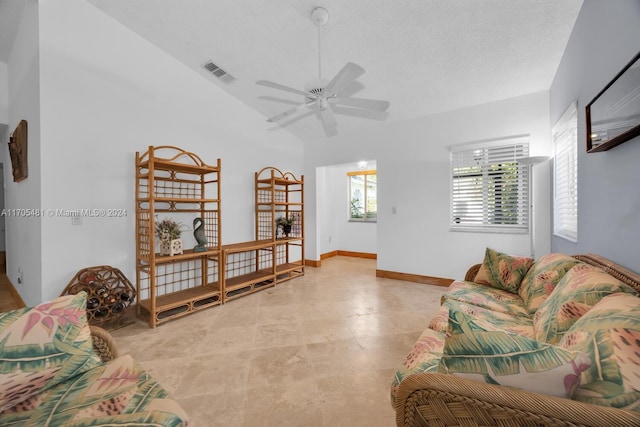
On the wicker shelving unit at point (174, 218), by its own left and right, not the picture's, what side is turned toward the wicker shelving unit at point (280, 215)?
left

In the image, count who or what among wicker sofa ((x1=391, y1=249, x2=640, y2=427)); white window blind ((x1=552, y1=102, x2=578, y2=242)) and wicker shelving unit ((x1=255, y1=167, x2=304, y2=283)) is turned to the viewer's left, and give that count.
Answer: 2

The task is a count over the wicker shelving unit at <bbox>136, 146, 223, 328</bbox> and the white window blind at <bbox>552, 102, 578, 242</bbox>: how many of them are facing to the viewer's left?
1

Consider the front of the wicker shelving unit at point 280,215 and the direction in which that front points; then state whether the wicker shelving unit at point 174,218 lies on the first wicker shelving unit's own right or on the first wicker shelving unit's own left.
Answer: on the first wicker shelving unit's own right

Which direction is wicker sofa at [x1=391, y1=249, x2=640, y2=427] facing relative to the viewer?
to the viewer's left

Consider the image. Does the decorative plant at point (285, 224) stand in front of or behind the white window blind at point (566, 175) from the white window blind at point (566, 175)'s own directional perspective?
in front

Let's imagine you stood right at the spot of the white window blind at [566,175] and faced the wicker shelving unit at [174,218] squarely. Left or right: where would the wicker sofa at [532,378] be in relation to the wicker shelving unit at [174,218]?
left

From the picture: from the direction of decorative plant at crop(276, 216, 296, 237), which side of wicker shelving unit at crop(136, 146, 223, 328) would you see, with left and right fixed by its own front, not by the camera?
left

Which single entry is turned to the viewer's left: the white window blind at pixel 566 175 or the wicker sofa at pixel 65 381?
the white window blind

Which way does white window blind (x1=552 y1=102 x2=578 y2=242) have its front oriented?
to the viewer's left
